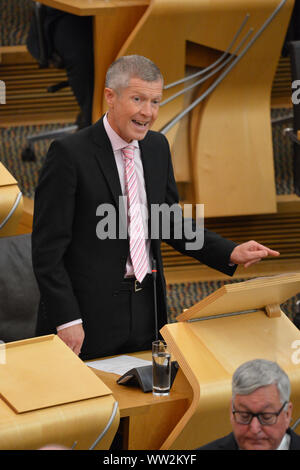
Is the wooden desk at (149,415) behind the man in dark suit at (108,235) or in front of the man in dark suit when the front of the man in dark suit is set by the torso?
in front

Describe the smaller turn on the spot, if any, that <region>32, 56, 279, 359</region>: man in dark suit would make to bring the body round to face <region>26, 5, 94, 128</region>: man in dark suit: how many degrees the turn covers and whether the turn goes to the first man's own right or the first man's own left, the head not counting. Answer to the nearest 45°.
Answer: approximately 135° to the first man's own left

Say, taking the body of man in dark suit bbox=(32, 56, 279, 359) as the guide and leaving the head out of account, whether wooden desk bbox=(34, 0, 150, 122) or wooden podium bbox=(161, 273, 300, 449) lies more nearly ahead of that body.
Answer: the wooden podium

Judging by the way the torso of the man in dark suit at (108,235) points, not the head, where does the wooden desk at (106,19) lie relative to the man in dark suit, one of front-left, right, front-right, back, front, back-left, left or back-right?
back-left

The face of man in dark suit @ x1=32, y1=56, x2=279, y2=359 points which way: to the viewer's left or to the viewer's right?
to the viewer's right

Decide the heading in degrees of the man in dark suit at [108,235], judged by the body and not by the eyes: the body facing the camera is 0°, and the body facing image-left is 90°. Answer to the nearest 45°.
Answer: approximately 315°

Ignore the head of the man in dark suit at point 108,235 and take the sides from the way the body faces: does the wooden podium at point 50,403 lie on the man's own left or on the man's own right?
on the man's own right
